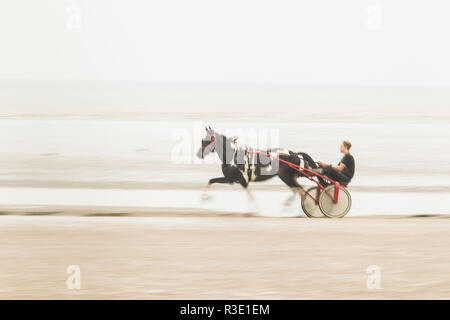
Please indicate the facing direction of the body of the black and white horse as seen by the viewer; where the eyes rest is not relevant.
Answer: to the viewer's left

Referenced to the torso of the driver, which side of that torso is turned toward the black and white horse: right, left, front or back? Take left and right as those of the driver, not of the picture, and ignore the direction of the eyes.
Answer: front

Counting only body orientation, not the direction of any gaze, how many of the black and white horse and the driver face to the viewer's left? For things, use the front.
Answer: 2

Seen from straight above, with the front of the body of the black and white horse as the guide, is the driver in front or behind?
behind

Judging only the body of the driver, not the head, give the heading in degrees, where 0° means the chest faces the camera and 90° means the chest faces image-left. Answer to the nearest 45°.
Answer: approximately 90°
